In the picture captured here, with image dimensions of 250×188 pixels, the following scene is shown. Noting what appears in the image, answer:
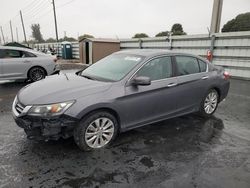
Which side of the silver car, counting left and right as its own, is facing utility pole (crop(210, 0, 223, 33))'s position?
back

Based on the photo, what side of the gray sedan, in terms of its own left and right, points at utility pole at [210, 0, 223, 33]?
back

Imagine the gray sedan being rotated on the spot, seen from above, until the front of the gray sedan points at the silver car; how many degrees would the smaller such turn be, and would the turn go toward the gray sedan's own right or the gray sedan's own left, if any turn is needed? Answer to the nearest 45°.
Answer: approximately 90° to the gray sedan's own right

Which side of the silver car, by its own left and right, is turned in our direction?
left

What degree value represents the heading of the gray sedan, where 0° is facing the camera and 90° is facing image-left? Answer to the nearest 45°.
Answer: approximately 45°
